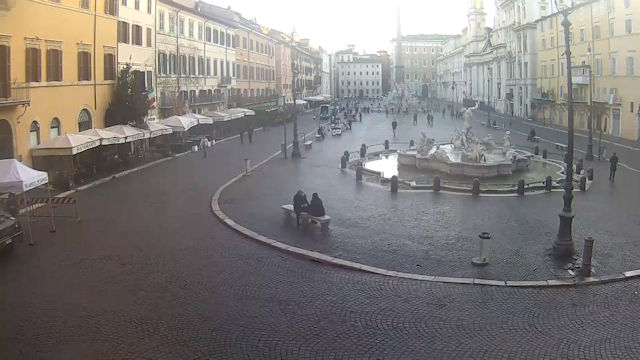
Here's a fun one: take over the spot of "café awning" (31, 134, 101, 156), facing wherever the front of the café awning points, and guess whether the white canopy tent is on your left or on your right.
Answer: on your right

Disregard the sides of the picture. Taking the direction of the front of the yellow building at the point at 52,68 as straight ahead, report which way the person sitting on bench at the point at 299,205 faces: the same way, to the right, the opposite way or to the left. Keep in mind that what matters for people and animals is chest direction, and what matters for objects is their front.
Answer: to the left

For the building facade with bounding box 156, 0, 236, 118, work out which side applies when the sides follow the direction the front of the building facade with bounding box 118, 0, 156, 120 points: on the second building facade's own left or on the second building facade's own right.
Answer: on the second building facade's own left

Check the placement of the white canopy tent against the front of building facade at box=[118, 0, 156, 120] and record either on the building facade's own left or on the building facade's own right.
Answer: on the building facade's own right

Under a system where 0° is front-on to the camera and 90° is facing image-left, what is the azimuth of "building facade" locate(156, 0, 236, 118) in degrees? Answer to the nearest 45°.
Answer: approximately 315°

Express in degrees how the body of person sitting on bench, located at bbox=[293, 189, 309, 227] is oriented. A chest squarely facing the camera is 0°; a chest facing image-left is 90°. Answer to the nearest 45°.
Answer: approximately 225°

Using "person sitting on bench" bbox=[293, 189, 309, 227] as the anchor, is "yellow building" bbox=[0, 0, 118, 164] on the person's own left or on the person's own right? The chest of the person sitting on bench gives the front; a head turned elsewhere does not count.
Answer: on the person's own right
